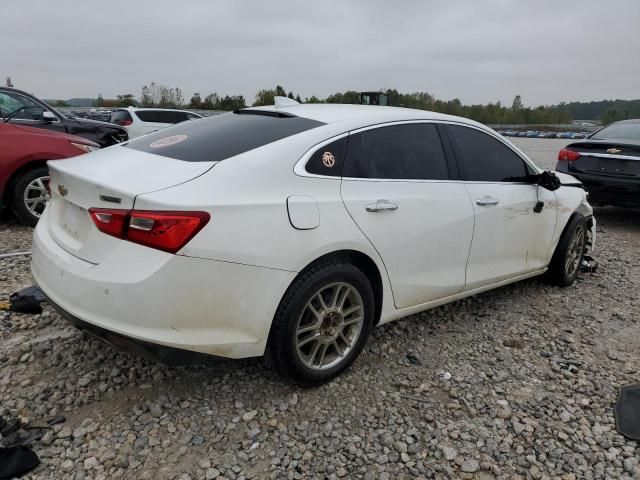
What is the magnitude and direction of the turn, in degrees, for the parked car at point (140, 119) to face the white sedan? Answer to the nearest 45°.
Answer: approximately 135° to its right

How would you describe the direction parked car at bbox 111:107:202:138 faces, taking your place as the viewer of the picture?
facing away from the viewer and to the right of the viewer

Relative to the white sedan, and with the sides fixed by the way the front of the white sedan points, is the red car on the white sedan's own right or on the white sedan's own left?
on the white sedan's own left

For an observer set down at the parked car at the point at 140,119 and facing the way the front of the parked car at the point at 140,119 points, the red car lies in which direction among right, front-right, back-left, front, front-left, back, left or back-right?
back-right

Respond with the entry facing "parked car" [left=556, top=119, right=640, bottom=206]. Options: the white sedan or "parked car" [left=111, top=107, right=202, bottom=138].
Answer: the white sedan

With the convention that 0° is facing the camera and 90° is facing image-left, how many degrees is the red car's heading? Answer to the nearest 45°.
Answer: approximately 270°

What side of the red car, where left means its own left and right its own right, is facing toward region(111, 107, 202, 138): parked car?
left
